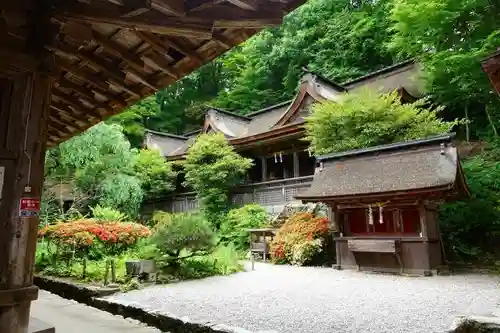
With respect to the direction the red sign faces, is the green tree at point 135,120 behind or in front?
behind

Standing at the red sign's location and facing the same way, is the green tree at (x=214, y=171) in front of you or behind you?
behind

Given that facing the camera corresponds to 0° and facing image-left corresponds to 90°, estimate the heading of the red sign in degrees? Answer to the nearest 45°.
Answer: approximately 0°

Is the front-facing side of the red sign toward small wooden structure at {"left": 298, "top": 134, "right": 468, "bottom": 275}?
no

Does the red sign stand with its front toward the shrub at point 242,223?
no

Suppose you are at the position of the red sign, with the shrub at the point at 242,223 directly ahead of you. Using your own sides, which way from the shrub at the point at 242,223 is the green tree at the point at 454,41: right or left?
right

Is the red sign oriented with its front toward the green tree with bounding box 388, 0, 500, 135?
no

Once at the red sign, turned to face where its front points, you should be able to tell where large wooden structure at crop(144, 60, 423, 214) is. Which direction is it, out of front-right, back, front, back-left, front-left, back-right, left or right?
back-left

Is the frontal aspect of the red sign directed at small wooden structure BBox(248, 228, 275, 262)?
no

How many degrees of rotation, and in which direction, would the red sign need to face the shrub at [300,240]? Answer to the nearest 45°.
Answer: approximately 135° to its left

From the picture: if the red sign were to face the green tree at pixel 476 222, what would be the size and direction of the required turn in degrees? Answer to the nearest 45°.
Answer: approximately 90° to its left

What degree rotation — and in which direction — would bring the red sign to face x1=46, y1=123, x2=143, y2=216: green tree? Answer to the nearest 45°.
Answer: approximately 180°

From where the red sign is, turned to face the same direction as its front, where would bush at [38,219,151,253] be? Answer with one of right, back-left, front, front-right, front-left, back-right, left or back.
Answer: back
